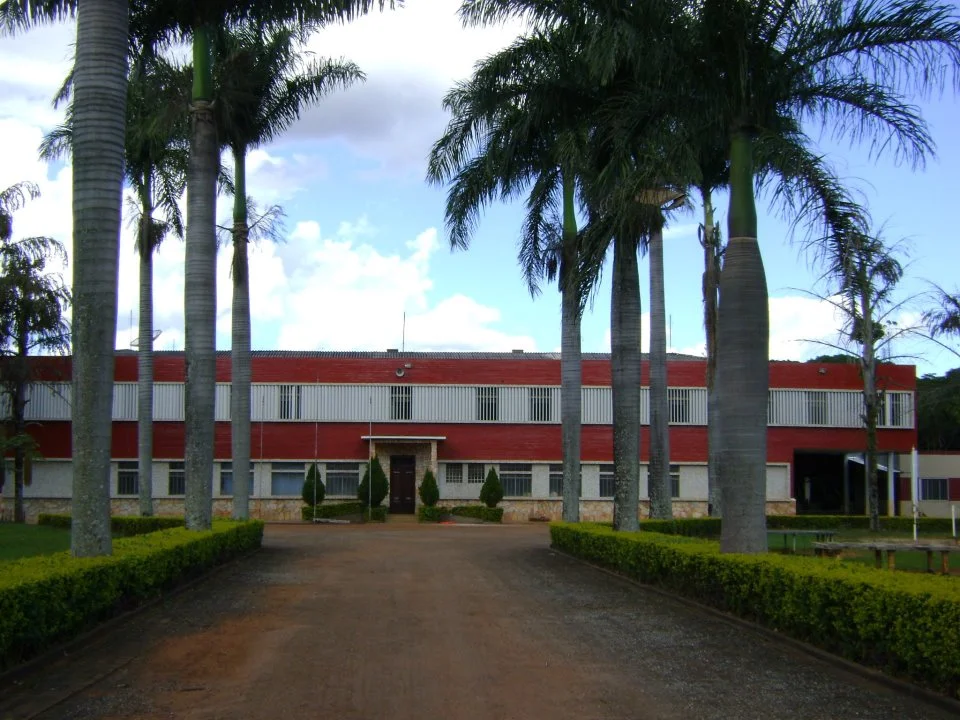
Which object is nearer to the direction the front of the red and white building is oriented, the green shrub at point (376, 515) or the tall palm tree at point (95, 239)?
the tall palm tree

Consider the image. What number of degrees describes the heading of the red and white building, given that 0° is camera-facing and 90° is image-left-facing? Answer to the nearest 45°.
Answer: approximately 0°

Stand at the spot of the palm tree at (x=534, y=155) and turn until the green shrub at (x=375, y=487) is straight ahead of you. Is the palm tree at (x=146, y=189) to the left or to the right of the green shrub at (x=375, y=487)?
left

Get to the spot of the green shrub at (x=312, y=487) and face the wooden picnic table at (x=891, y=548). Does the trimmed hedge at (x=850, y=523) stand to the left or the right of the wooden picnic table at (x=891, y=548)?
left

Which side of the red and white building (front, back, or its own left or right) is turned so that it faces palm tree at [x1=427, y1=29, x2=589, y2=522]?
front

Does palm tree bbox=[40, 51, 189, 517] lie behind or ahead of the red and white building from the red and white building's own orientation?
ahead

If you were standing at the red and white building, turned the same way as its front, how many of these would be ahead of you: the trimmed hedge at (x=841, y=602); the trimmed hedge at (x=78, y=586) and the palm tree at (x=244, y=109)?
3

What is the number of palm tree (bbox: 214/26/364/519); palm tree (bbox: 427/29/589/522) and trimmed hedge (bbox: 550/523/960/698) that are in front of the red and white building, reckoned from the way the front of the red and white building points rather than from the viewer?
3

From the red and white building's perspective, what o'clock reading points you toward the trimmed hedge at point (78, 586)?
The trimmed hedge is roughly at 12 o'clock from the red and white building.

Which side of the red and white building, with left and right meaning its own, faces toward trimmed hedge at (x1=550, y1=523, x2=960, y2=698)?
front

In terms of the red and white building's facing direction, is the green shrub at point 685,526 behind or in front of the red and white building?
in front

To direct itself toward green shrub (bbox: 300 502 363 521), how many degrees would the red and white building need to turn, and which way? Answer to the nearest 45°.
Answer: approximately 45° to its right
